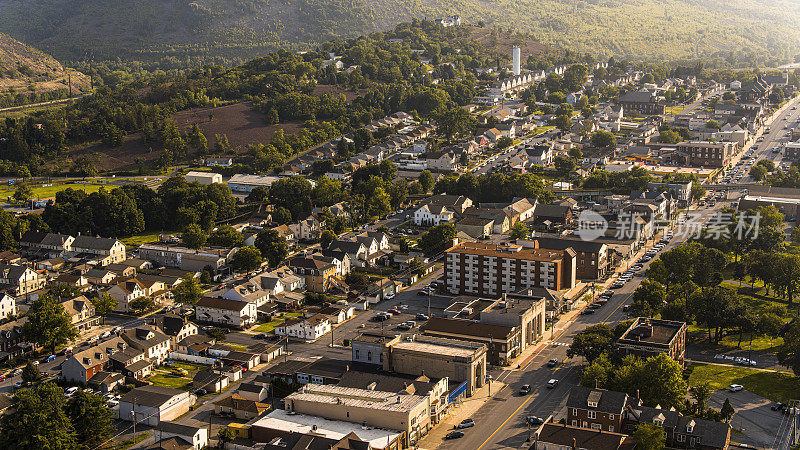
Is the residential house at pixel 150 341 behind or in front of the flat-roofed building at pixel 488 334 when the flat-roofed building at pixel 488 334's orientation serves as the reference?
behind

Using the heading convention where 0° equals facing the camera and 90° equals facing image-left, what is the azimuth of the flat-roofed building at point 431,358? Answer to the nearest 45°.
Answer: approximately 315°

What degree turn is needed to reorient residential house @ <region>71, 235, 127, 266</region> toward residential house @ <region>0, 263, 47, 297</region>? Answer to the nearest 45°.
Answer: approximately 90° to its right

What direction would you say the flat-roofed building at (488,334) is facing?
to the viewer's right

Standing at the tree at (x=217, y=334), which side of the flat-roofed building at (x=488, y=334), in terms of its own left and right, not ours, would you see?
back

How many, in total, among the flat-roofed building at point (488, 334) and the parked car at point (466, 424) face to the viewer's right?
1

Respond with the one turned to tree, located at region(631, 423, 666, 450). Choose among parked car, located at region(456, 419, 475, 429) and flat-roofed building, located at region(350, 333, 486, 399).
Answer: the flat-roofed building

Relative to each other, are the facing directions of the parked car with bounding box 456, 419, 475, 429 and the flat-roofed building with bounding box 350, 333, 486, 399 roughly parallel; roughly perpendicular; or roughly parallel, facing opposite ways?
roughly perpendicular

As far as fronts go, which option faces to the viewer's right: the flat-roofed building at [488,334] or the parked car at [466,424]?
the flat-roofed building
